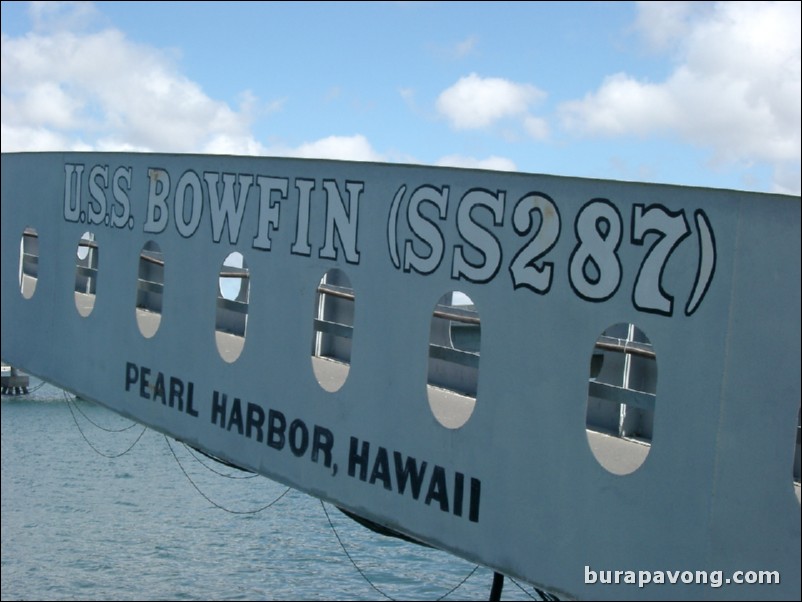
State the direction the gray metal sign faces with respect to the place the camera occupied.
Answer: facing the viewer and to the left of the viewer
